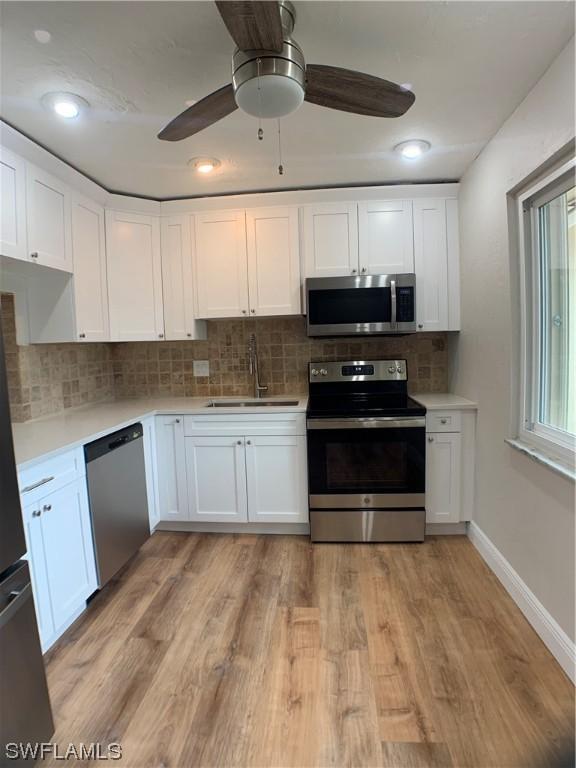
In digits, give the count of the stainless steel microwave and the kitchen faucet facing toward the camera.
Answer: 2

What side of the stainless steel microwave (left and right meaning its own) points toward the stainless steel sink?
right

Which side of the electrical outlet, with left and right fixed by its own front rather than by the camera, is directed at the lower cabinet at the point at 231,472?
front
